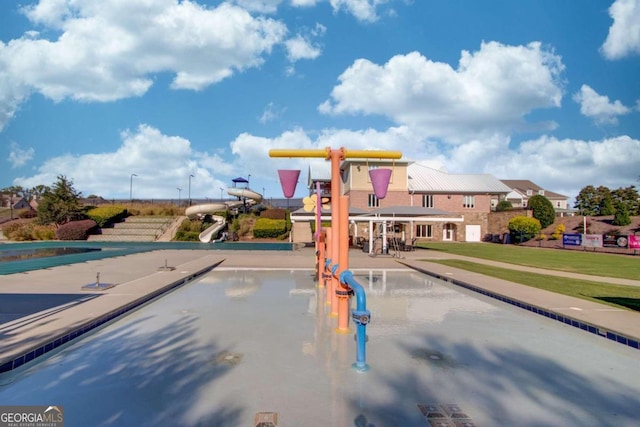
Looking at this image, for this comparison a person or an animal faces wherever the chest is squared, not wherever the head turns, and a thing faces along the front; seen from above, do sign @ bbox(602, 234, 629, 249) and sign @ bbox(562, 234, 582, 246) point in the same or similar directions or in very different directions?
same or similar directions

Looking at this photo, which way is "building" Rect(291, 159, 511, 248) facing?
toward the camera

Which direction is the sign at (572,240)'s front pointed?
toward the camera

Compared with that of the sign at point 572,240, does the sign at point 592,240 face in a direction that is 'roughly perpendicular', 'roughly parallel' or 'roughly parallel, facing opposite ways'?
roughly parallel

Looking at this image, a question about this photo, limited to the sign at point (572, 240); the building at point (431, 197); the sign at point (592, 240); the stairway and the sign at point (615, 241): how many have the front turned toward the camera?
5

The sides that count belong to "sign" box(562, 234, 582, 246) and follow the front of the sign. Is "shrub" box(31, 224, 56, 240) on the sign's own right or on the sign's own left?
on the sign's own right

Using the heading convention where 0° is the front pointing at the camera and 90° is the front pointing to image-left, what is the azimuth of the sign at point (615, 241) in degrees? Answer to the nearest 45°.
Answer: approximately 0°

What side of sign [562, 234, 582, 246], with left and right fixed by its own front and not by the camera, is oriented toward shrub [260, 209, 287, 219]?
right

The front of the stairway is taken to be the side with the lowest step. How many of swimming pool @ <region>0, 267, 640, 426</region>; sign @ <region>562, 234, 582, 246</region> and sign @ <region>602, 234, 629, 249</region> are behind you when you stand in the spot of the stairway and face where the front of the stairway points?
0

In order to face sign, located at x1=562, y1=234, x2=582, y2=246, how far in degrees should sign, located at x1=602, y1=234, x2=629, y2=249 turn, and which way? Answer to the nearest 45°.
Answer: approximately 90° to its right

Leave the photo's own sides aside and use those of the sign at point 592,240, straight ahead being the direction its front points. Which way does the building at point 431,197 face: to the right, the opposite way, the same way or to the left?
the same way

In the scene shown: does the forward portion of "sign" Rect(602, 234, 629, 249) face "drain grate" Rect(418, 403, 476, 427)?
yes

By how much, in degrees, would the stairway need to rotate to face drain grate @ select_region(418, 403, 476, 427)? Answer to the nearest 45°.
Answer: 0° — it already faces it

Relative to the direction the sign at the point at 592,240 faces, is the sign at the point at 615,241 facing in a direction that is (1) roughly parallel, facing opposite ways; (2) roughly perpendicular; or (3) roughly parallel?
roughly parallel

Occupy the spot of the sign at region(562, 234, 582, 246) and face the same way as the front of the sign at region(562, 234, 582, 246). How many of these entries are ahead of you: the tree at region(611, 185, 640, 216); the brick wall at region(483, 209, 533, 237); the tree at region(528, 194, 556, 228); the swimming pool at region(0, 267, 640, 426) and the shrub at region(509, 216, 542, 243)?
1

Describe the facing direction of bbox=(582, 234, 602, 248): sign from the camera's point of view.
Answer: facing the viewer
